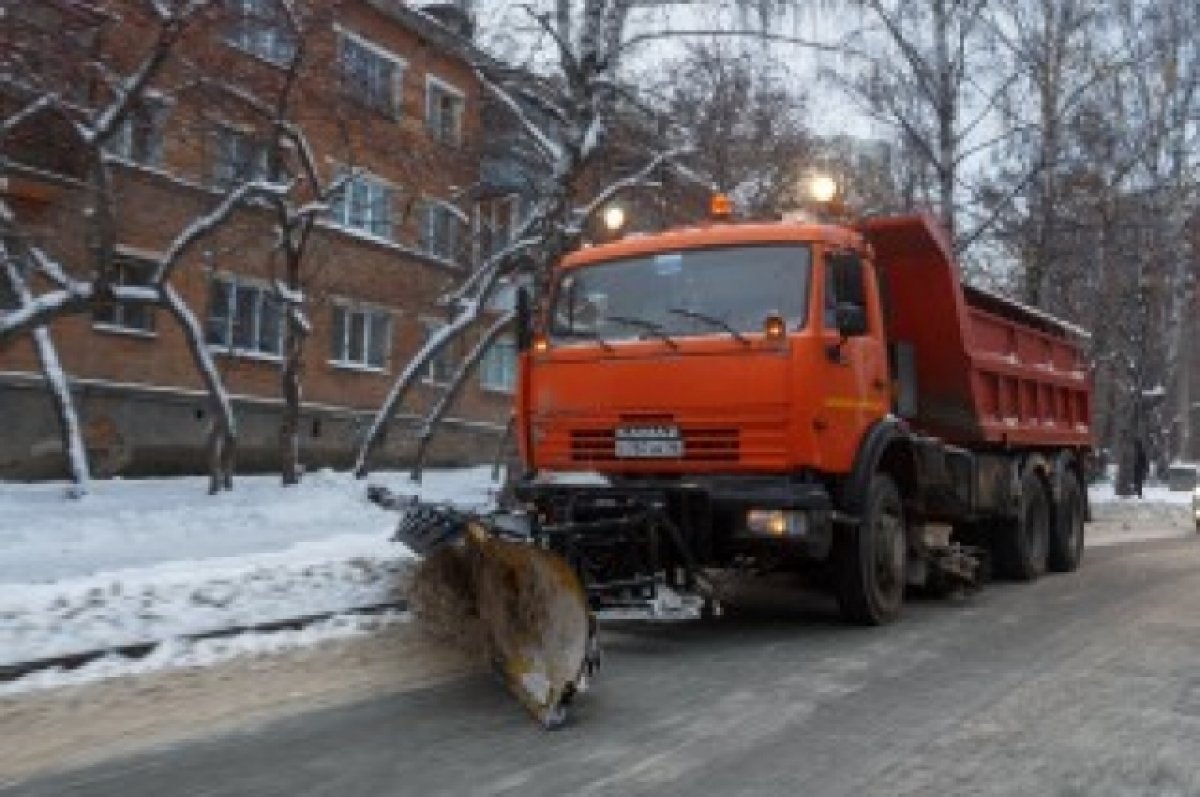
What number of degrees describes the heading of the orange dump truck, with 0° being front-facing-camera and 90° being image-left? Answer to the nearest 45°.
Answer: approximately 45°

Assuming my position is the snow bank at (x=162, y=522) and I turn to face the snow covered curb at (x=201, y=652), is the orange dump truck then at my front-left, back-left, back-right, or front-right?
front-left

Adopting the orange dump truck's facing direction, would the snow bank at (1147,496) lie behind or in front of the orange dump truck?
behind

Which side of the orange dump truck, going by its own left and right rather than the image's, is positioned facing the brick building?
right

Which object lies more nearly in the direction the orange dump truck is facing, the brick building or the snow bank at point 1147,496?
the brick building

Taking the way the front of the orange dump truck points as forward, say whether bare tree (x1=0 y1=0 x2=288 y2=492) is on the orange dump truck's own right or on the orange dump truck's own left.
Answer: on the orange dump truck's own right

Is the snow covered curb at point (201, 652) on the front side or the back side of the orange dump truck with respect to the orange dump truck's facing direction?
on the front side

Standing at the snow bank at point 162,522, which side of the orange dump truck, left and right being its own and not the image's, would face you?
right

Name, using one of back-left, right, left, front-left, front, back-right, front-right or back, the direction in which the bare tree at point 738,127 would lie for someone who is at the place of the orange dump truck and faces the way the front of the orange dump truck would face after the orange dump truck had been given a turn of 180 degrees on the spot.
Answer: front-left
